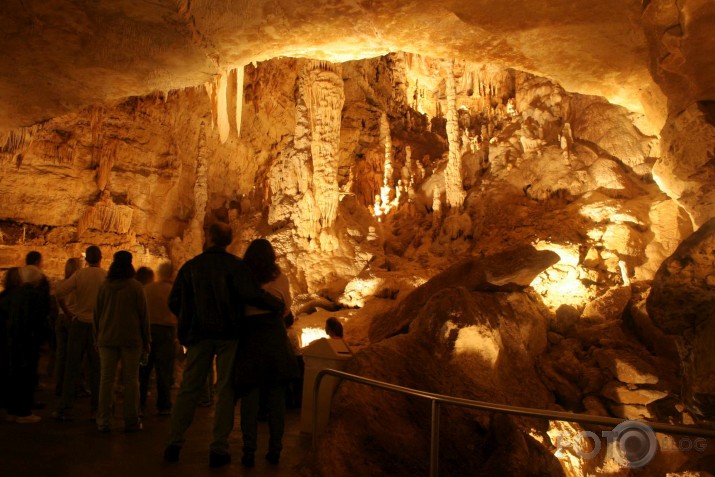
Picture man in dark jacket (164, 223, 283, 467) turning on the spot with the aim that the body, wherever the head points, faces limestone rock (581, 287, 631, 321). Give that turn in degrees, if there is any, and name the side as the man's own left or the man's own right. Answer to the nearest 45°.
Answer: approximately 45° to the man's own right

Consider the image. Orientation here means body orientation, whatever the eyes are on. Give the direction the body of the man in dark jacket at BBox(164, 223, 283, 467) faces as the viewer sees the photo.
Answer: away from the camera

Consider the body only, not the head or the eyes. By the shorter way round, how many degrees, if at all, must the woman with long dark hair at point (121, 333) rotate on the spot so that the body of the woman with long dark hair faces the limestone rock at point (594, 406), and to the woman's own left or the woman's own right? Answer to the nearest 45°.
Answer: approximately 90° to the woman's own right

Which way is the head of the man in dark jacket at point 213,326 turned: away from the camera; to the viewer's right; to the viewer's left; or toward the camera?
away from the camera

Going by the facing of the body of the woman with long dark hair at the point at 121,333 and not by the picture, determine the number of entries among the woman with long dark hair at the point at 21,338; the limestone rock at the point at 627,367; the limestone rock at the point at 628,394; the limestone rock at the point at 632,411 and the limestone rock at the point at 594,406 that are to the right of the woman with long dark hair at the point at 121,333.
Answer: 4

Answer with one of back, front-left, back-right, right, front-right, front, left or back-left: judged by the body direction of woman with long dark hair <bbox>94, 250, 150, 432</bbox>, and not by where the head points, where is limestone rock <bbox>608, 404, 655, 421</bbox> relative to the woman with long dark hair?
right

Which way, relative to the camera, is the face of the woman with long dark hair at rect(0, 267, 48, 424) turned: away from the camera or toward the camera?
away from the camera

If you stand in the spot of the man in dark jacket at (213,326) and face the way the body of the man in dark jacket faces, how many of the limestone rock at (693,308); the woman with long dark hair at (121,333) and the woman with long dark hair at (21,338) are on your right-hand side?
1

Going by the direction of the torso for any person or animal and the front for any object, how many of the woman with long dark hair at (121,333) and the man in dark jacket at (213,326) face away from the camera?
2

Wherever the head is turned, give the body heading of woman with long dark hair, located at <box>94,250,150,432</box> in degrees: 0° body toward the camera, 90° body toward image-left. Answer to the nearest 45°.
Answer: approximately 180°

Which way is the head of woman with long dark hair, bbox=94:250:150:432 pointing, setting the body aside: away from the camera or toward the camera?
away from the camera
